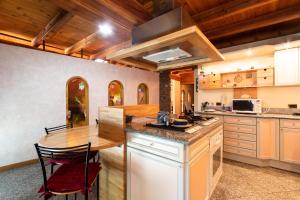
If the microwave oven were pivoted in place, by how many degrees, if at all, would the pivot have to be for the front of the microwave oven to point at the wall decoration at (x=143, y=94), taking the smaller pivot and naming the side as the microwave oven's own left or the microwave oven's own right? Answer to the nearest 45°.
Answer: approximately 90° to the microwave oven's own right

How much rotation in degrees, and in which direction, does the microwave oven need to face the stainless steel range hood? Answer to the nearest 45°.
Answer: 0° — it already faces it

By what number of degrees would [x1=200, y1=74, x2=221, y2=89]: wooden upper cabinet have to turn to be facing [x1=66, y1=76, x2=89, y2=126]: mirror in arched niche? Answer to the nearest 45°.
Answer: approximately 90° to its right

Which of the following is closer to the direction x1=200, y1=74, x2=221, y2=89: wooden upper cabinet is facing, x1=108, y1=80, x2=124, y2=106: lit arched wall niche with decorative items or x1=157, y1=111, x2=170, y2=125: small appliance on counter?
the small appliance on counter

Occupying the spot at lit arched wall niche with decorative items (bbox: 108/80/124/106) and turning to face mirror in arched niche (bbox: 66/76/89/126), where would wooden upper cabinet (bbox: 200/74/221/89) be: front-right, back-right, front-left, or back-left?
back-left

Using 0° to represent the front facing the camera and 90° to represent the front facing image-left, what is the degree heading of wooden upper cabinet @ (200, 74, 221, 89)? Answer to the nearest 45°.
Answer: approximately 0°

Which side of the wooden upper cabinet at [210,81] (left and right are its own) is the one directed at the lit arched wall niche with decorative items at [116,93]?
right

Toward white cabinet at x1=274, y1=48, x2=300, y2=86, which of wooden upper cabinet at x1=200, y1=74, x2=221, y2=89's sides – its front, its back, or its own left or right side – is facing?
left

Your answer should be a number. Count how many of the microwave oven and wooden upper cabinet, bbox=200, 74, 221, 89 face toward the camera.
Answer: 2

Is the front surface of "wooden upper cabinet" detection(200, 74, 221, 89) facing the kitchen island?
yes
